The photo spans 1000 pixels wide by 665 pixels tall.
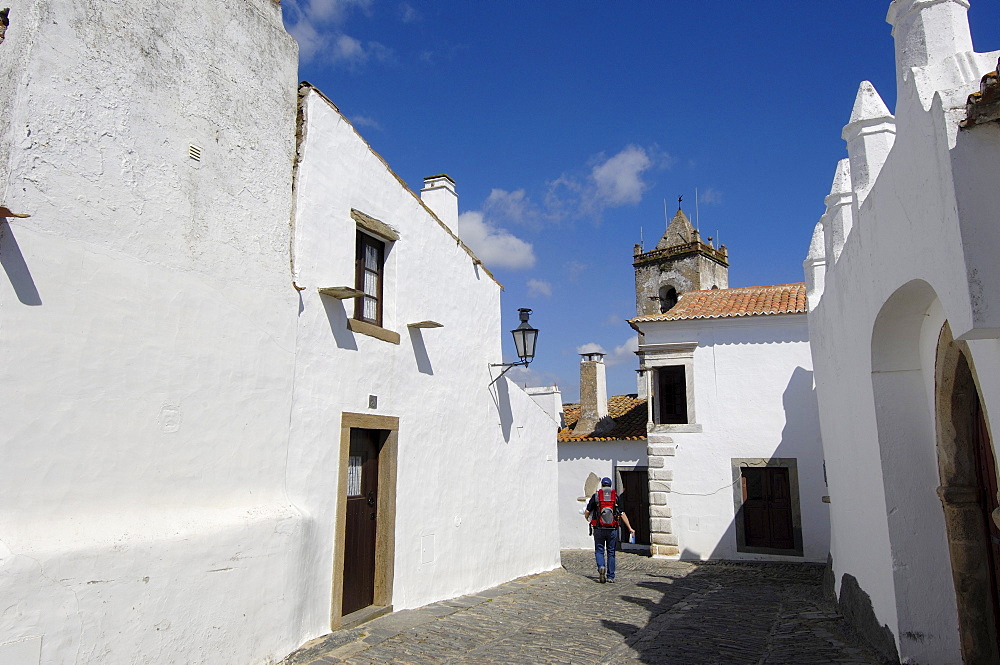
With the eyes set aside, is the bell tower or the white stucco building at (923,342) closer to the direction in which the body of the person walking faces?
the bell tower

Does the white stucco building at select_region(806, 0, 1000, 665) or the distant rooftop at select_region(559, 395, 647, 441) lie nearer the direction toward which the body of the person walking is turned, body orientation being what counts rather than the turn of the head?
the distant rooftop

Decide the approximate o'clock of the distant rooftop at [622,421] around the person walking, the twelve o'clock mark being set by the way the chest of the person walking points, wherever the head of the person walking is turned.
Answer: The distant rooftop is roughly at 12 o'clock from the person walking.

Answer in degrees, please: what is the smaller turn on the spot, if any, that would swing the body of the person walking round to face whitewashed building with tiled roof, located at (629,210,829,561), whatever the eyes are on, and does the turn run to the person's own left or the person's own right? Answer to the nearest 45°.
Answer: approximately 45° to the person's own right

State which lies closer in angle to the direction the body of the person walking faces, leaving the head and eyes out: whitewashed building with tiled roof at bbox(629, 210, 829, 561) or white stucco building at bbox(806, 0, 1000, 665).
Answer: the whitewashed building with tiled roof

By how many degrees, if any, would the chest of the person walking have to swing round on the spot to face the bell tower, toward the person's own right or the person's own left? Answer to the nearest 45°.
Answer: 0° — they already face it

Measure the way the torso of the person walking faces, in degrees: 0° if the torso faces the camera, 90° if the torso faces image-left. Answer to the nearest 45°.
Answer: approximately 180°
